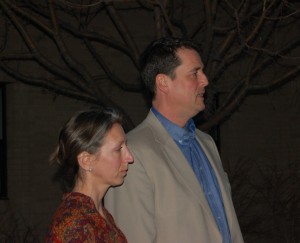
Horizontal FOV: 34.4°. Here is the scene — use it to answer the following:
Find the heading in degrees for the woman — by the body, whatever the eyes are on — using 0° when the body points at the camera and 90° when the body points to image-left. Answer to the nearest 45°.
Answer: approximately 270°

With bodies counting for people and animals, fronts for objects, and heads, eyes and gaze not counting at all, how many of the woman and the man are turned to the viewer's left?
0

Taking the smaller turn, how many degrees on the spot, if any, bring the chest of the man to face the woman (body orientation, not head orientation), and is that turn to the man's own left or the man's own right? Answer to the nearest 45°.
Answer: approximately 90° to the man's own right

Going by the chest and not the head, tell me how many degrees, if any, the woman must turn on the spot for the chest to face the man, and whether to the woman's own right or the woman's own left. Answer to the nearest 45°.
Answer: approximately 45° to the woman's own left

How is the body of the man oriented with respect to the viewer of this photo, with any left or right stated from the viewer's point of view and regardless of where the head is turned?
facing the viewer and to the right of the viewer

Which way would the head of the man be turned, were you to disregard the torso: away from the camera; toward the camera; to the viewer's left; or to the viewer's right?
to the viewer's right

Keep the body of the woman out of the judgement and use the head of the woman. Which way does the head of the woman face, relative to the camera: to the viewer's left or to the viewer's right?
to the viewer's right
